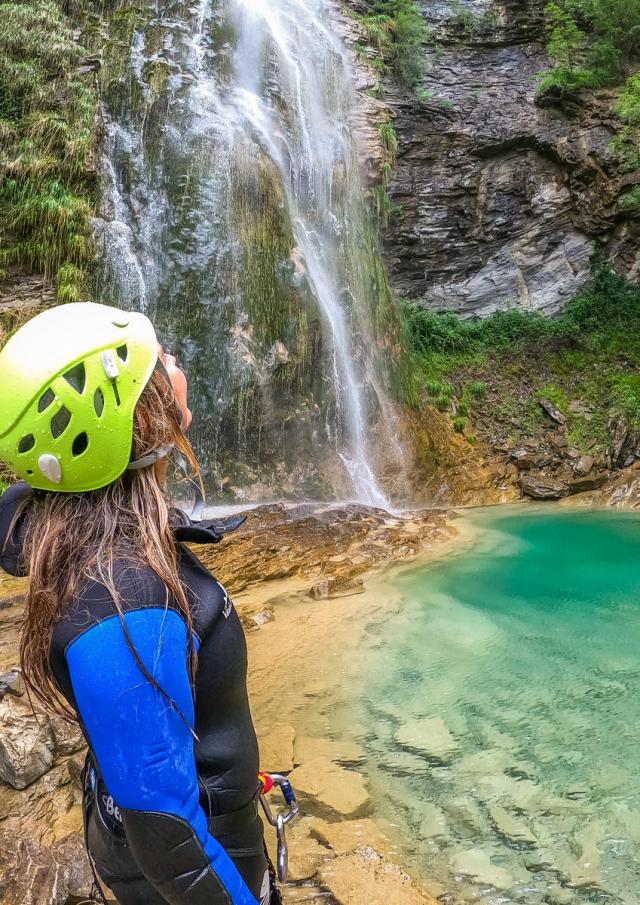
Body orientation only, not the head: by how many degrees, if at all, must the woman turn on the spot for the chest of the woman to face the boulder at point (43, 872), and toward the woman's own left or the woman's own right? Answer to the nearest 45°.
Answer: approximately 90° to the woman's own left

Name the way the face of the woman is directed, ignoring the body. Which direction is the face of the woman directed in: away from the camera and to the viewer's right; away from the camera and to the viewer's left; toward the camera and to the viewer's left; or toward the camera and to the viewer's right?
away from the camera and to the viewer's right

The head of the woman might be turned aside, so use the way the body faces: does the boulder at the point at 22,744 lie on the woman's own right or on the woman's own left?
on the woman's own left

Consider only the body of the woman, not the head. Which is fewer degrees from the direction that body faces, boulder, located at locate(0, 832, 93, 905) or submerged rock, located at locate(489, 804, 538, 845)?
the submerged rock

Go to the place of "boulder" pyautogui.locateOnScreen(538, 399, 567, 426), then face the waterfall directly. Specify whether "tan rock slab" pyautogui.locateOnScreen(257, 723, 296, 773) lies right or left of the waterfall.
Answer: left
